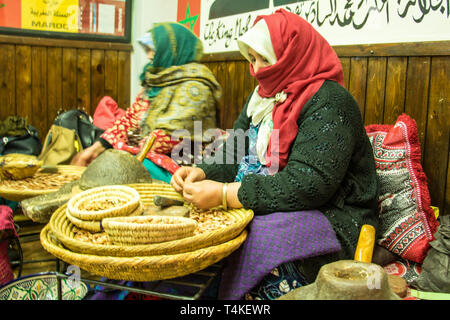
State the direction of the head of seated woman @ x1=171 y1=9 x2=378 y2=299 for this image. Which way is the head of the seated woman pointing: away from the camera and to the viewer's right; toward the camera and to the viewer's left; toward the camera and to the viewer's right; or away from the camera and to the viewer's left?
toward the camera and to the viewer's left

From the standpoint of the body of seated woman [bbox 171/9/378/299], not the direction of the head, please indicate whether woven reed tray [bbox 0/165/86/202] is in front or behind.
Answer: in front

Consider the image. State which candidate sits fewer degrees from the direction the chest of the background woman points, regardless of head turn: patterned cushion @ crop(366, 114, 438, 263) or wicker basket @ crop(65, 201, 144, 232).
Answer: the wicker basket

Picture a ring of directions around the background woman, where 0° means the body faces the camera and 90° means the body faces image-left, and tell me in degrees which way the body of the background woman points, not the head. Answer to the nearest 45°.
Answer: approximately 90°

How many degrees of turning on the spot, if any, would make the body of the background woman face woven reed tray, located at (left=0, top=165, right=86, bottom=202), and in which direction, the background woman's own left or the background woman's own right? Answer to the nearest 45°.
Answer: approximately 45° to the background woman's own left

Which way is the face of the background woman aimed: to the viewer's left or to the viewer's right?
to the viewer's left

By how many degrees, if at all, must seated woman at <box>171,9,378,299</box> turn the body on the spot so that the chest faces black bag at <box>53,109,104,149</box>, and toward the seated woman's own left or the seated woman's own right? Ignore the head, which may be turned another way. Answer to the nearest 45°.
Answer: approximately 45° to the seated woman's own right

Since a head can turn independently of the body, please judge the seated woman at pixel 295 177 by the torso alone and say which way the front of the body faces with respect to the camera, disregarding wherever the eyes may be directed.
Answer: to the viewer's left

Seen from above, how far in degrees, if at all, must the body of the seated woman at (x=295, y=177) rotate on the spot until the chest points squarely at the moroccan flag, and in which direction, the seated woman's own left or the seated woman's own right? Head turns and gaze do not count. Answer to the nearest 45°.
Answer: approximately 90° to the seated woman's own right
